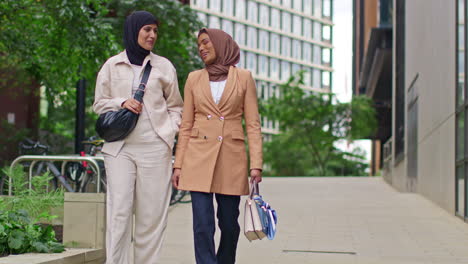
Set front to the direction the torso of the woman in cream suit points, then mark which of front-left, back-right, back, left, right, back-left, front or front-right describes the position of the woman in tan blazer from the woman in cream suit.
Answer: left

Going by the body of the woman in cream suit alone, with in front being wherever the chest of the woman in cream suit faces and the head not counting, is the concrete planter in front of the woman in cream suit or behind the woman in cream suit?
behind

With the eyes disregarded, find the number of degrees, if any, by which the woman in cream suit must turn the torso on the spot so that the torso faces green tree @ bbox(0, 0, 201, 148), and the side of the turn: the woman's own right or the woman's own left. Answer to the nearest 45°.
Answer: approximately 180°

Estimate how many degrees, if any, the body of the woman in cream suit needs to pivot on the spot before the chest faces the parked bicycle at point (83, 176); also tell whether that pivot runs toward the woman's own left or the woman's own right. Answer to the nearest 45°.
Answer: approximately 180°

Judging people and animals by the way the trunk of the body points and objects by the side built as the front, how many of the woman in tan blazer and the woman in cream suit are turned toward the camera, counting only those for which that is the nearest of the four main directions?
2

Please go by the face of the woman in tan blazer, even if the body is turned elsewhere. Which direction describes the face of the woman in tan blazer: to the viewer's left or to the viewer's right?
to the viewer's left

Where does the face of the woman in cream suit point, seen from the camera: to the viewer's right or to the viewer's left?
to the viewer's right

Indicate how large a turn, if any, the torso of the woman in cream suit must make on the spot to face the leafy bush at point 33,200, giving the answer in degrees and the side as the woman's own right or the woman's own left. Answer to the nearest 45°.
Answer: approximately 135° to the woman's own right
